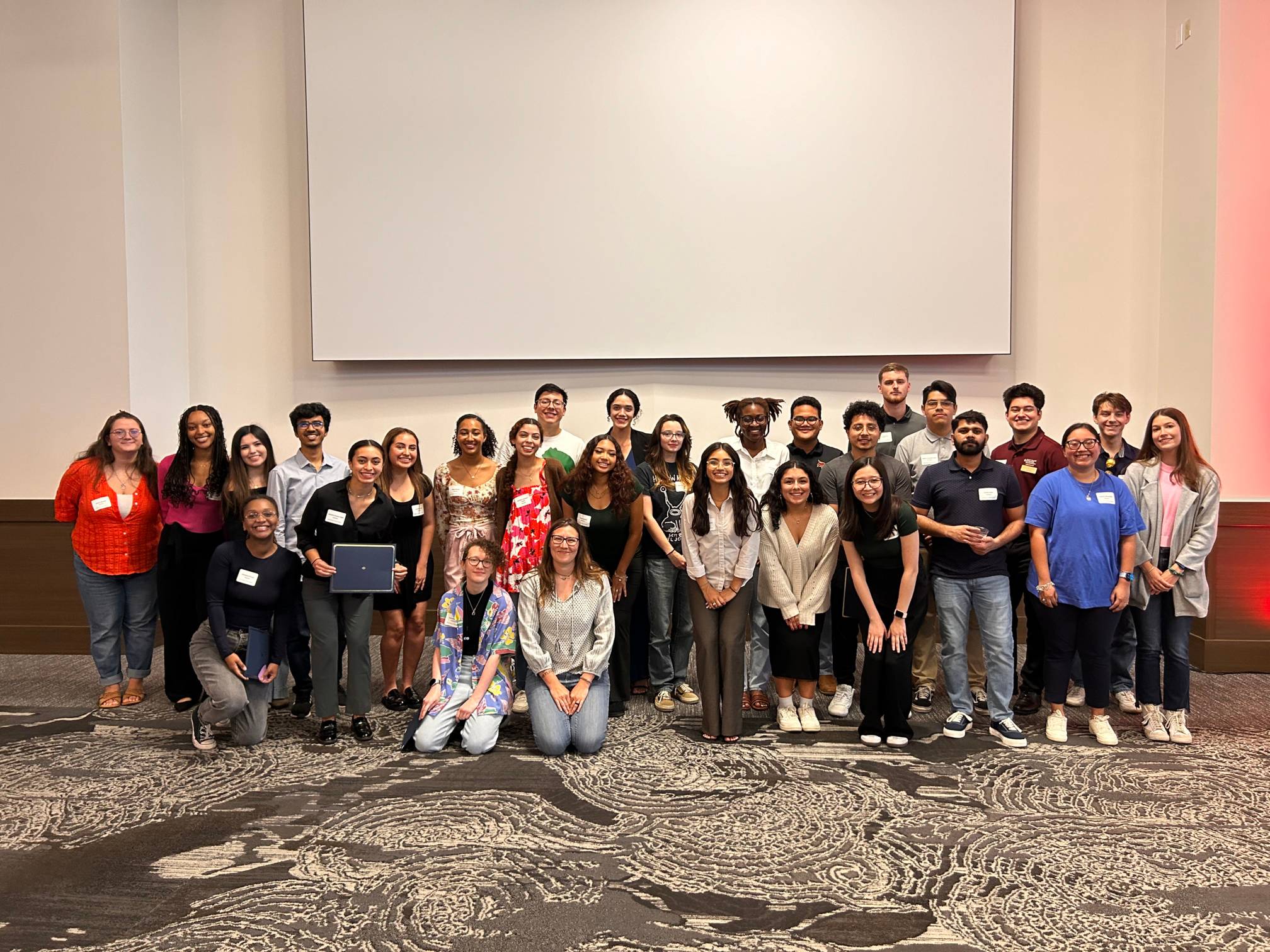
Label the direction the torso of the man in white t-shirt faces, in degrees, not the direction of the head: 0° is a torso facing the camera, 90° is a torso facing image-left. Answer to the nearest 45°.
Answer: approximately 0°

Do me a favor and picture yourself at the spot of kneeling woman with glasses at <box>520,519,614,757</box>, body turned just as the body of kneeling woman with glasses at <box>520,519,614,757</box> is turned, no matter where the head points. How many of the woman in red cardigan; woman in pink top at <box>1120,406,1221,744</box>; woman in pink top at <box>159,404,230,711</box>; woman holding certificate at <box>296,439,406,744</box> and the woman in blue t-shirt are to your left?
2

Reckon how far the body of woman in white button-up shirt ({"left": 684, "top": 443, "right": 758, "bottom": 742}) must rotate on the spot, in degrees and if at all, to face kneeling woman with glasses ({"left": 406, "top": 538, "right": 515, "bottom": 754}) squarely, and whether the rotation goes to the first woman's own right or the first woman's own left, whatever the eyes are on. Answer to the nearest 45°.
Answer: approximately 90° to the first woman's own right

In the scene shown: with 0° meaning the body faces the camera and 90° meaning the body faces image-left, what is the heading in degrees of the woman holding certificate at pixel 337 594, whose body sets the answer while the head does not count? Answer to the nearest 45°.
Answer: approximately 0°

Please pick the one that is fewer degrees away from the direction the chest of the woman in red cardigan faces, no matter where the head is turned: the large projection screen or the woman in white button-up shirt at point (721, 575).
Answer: the woman in white button-up shirt

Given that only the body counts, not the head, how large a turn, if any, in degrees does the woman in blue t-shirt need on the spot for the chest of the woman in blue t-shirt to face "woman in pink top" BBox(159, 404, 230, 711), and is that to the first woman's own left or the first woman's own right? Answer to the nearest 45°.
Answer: approximately 90° to the first woman's own right

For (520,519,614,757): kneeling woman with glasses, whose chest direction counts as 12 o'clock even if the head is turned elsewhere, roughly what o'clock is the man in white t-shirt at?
The man in white t-shirt is roughly at 6 o'clock from the kneeling woman with glasses.

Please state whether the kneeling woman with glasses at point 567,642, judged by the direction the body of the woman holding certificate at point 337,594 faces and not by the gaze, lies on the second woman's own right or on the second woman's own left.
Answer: on the second woman's own left
